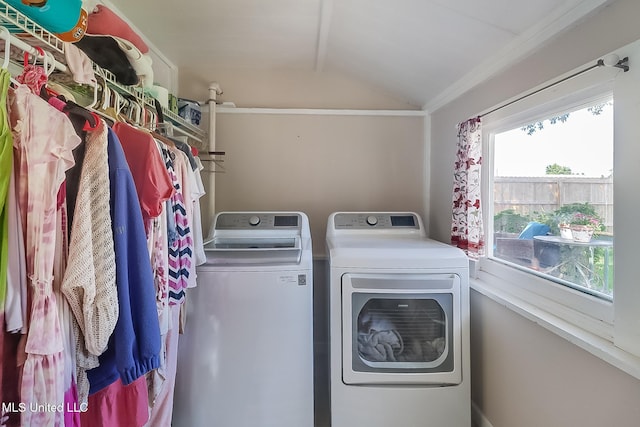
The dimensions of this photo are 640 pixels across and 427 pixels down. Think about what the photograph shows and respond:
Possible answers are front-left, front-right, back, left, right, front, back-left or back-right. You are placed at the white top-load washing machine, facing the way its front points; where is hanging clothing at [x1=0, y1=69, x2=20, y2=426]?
front-right

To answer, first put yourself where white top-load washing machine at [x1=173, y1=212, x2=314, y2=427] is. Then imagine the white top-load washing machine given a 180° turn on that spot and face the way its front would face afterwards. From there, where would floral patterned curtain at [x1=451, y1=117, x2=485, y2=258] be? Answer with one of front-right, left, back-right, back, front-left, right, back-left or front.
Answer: right

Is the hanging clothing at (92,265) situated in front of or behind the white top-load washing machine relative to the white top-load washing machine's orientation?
in front

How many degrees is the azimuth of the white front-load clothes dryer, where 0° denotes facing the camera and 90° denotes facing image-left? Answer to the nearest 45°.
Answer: approximately 0°

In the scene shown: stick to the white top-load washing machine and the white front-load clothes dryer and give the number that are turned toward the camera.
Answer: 2

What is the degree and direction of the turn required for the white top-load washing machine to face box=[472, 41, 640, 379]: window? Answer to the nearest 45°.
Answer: approximately 45° to its left

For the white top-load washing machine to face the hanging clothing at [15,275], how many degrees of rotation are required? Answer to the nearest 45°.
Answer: approximately 45° to its right

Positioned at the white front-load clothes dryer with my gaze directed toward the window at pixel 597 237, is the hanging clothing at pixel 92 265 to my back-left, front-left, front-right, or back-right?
back-right

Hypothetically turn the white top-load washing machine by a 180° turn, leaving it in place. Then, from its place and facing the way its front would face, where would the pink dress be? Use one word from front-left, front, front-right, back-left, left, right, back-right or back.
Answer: back-left
